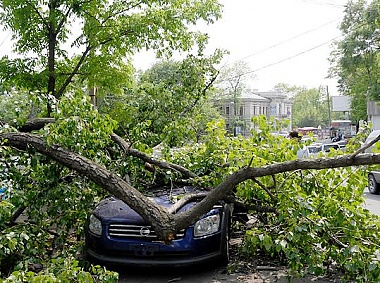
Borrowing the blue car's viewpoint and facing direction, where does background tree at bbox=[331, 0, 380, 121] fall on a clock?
The background tree is roughly at 7 o'clock from the blue car.

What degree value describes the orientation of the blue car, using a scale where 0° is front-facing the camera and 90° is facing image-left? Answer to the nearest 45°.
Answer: approximately 0°

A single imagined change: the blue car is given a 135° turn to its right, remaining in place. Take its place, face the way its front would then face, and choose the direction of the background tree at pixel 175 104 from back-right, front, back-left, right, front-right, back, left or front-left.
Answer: front-right
